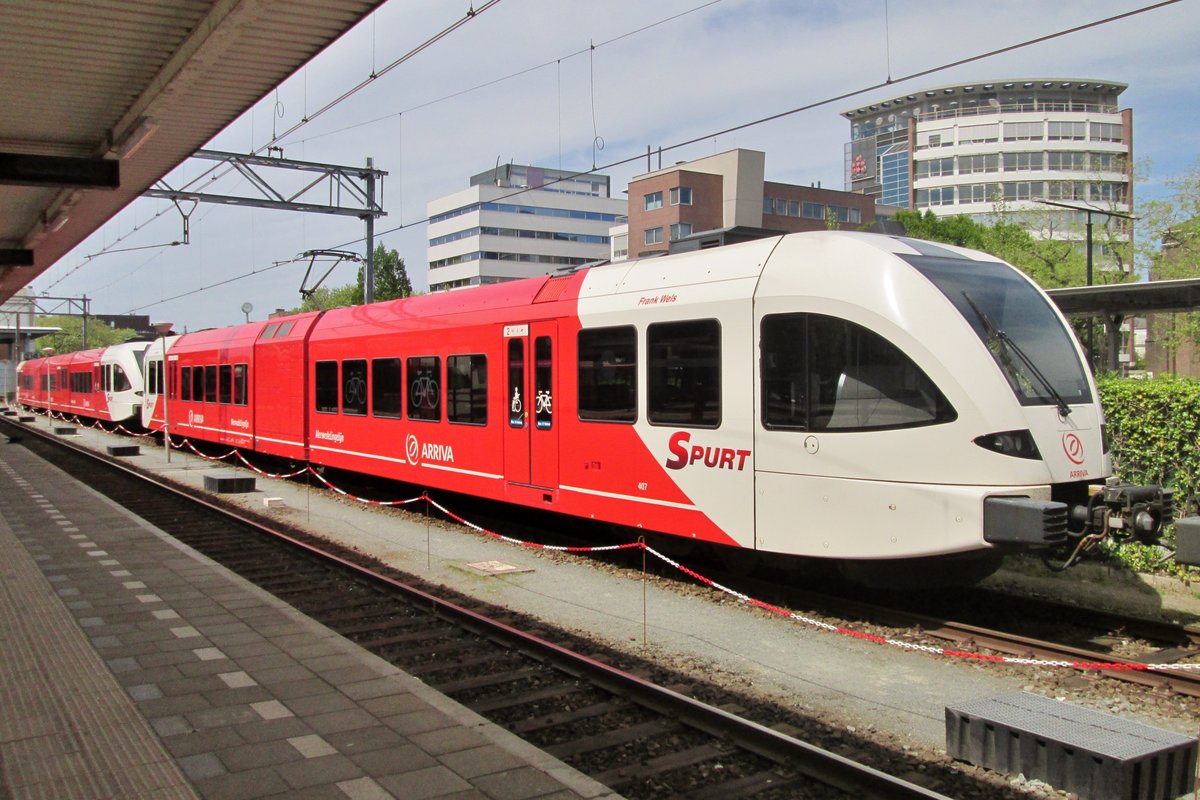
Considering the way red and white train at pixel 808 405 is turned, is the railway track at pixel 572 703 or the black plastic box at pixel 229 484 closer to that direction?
the railway track

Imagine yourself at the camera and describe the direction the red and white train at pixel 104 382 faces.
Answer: facing the viewer and to the right of the viewer

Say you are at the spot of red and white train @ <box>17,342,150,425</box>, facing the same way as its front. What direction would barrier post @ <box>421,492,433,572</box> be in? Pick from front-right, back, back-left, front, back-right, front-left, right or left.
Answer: front-right

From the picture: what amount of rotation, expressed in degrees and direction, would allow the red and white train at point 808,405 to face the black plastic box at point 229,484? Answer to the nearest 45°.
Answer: approximately 180°

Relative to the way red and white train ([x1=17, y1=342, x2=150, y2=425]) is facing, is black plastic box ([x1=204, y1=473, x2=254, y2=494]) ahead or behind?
ahead

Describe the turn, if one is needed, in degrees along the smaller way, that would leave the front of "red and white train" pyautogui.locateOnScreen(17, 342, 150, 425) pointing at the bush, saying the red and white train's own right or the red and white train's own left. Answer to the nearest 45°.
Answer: approximately 45° to the red and white train's own right
